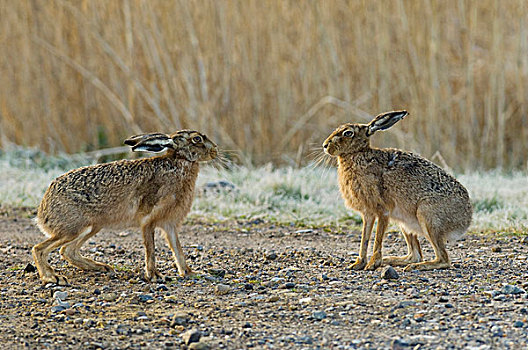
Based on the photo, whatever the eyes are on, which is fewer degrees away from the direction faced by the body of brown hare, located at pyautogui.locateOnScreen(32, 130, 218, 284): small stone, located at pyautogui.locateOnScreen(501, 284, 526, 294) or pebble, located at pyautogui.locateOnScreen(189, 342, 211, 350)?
the small stone

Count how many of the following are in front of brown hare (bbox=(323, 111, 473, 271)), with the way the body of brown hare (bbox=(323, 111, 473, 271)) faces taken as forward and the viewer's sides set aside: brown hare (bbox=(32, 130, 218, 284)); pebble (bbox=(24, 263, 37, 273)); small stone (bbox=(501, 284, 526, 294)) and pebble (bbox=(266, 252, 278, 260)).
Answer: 3

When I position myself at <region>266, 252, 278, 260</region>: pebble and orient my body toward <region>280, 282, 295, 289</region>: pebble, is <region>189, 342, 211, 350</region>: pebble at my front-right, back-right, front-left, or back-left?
front-right

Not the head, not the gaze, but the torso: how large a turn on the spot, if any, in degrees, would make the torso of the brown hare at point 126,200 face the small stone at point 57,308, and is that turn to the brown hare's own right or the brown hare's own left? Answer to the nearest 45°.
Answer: approximately 135° to the brown hare's own right

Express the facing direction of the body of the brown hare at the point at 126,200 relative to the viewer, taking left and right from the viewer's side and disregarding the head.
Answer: facing to the right of the viewer

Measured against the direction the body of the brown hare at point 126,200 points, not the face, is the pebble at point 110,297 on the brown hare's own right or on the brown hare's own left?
on the brown hare's own right

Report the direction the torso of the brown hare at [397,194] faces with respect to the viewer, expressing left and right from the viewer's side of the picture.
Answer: facing to the left of the viewer

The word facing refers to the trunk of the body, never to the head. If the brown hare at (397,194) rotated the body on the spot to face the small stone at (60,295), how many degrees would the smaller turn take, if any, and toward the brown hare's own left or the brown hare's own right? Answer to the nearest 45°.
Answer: approximately 45° to the brown hare's own left

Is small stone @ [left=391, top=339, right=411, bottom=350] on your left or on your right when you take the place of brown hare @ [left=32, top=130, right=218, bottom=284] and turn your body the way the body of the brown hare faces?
on your right

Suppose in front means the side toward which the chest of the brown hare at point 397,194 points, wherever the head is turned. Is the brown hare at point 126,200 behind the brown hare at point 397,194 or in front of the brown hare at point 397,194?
in front

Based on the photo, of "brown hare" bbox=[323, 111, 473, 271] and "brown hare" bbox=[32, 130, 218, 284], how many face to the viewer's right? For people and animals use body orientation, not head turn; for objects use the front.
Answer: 1

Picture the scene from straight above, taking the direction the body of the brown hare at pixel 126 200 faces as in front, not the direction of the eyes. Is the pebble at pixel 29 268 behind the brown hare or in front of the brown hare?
behind

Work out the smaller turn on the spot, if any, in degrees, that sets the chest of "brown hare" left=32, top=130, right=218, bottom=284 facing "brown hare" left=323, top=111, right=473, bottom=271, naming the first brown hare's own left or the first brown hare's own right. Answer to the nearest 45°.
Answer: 0° — it already faces it

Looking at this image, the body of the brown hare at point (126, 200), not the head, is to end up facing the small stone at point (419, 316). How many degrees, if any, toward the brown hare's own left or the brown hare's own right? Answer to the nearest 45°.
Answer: approximately 45° to the brown hare's own right

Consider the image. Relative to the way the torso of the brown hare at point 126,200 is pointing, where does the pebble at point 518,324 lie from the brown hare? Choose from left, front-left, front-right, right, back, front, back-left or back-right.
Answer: front-right

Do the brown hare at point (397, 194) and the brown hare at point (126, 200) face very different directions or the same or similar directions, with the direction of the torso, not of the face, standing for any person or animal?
very different directions
